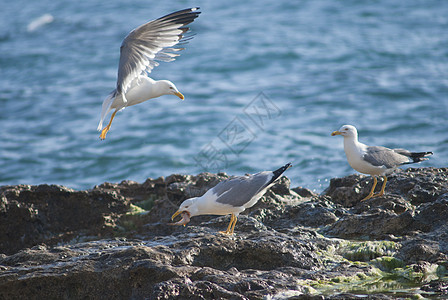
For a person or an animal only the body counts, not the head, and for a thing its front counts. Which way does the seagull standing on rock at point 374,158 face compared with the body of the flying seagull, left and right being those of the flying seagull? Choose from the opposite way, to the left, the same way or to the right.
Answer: the opposite way

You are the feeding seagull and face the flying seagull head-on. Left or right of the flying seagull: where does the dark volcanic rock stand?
left

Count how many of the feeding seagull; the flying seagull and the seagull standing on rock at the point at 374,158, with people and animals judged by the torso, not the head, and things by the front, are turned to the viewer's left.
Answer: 2

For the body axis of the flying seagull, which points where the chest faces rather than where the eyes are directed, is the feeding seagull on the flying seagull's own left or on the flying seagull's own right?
on the flying seagull's own right

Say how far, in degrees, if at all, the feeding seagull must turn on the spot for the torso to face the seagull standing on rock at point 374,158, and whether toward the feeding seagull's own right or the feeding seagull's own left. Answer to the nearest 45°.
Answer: approximately 135° to the feeding seagull's own right

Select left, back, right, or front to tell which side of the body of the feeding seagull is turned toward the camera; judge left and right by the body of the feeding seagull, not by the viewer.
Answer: left

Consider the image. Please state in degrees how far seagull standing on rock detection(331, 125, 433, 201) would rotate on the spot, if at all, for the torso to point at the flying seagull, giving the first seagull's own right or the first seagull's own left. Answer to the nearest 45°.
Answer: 0° — it already faces it

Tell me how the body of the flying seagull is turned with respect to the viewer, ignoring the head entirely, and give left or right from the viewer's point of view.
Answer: facing to the right of the viewer

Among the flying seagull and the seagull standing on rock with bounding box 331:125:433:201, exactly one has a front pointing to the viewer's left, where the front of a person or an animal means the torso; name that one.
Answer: the seagull standing on rock

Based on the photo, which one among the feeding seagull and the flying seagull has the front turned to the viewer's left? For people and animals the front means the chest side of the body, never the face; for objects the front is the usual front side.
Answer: the feeding seagull

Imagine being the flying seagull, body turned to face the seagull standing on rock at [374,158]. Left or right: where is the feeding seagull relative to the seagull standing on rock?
right

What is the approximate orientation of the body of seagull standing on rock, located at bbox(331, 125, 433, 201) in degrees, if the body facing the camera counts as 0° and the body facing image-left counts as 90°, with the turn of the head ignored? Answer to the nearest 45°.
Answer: approximately 90°

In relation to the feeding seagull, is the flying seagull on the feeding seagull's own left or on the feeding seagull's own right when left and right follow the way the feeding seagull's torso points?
on the feeding seagull's own right
